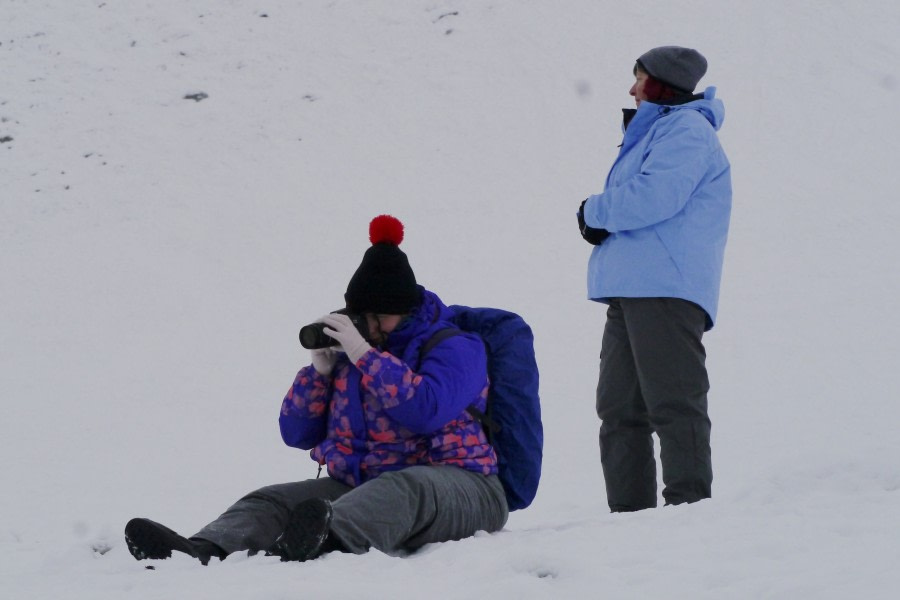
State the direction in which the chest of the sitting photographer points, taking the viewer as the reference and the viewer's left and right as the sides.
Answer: facing the viewer and to the left of the viewer

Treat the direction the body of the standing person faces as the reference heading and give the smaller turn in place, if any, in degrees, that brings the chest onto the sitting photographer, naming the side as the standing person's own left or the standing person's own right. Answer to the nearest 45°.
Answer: approximately 45° to the standing person's own left

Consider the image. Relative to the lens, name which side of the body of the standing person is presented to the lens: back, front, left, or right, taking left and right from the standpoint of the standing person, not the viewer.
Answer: left

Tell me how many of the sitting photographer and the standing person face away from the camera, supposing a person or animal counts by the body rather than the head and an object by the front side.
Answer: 0

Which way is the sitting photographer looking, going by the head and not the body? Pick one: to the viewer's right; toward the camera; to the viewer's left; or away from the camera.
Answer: to the viewer's left

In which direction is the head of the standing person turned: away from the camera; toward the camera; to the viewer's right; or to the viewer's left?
to the viewer's left

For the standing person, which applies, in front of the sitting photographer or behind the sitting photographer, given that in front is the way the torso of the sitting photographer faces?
behind
